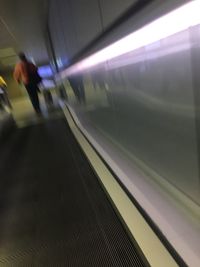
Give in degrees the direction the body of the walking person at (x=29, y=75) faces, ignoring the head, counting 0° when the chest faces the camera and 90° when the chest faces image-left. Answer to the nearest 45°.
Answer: approximately 180°
